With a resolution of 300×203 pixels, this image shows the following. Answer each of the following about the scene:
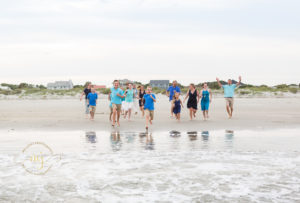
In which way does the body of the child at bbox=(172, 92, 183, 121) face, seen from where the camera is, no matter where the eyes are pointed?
toward the camera

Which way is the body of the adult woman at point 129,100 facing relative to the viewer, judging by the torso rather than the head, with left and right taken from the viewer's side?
facing the viewer

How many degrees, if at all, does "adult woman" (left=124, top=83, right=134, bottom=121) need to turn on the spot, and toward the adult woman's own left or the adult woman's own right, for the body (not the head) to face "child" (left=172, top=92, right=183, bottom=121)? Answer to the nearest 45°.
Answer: approximately 45° to the adult woman's own left

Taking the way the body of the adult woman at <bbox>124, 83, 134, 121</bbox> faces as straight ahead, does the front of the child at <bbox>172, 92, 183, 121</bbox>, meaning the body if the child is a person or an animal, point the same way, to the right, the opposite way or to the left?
the same way

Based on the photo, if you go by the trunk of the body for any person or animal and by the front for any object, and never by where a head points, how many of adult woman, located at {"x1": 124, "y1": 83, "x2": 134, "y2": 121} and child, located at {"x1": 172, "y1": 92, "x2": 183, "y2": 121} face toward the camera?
2

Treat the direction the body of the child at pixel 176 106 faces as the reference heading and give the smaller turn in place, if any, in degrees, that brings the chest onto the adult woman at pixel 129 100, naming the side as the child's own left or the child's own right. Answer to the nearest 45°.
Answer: approximately 90° to the child's own right
